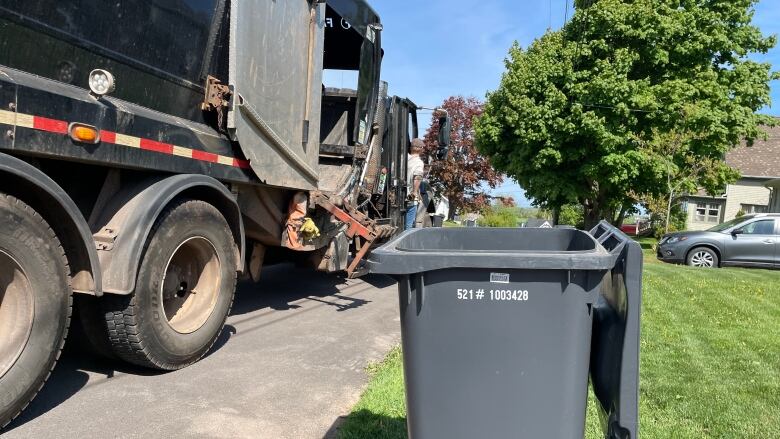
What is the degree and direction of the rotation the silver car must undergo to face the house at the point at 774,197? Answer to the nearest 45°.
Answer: approximately 90° to its right

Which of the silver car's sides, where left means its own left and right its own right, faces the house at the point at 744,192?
right

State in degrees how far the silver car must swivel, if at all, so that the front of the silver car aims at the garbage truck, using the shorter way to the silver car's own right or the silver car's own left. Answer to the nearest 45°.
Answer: approximately 90° to the silver car's own left

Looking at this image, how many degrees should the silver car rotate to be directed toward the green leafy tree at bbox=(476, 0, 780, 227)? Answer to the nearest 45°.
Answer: approximately 45° to its right

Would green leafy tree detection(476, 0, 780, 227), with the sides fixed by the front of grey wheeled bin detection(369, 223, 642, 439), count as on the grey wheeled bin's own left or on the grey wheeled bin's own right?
on the grey wheeled bin's own right

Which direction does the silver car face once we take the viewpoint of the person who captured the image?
facing to the left of the viewer

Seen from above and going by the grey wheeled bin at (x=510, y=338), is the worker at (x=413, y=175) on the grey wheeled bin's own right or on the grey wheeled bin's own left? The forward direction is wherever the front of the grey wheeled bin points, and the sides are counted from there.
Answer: on the grey wheeled bin's own right

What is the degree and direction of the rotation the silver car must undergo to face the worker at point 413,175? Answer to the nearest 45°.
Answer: approximately 45° to its left

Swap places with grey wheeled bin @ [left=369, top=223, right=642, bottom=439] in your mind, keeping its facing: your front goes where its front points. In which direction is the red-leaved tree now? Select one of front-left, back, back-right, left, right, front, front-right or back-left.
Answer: right

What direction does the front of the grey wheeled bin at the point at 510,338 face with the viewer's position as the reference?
facing to the left of the viewer

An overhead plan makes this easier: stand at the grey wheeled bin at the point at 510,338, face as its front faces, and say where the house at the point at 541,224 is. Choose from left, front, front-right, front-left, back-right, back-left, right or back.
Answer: right
